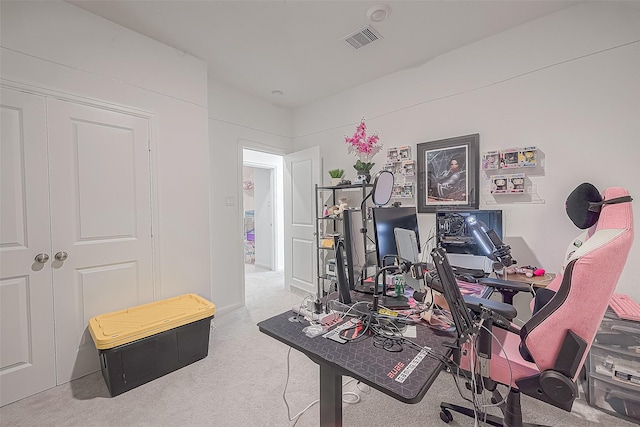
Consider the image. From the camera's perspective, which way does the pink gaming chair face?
to the viewer's left

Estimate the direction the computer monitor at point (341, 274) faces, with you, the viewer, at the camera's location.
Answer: facing to the right of the viewer

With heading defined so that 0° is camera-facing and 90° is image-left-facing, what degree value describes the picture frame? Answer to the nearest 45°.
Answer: approximately 45°

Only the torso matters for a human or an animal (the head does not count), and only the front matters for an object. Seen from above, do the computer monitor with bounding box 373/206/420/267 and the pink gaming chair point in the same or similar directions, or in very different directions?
very different directions

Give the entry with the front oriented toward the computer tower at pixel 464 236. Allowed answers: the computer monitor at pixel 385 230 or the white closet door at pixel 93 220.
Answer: the white closet door

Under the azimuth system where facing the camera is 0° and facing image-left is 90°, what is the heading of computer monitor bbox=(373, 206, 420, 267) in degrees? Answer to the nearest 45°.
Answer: approximately 315°

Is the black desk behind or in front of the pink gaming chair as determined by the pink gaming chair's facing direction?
in front

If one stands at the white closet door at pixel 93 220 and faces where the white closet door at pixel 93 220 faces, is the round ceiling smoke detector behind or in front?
in front

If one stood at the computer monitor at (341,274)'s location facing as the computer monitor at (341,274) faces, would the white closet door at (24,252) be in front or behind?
behind
